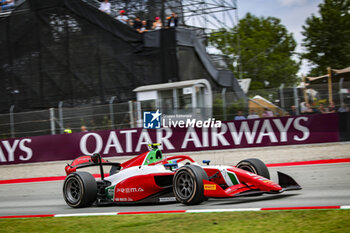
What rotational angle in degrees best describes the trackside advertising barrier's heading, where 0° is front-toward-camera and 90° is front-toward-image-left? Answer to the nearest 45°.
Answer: approximately 0°

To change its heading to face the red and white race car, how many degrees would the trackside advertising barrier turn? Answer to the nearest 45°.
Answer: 0° — it already faces it

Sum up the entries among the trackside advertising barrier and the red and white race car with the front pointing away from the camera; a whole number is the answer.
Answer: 0

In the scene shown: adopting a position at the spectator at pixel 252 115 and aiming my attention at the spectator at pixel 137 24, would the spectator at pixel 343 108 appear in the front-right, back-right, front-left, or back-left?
back-right

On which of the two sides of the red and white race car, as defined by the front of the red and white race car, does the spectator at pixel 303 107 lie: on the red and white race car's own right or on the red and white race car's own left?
on the red and white race car's own left

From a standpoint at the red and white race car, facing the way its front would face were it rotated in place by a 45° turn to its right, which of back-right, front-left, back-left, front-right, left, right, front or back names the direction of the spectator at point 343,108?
back-left

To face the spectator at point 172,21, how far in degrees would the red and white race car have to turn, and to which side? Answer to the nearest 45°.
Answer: approximately 135° to its left

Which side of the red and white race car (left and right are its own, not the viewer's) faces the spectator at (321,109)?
left

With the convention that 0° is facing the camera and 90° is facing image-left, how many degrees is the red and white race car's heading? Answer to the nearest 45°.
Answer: approximately 315°

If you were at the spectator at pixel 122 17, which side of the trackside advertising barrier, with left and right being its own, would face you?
back

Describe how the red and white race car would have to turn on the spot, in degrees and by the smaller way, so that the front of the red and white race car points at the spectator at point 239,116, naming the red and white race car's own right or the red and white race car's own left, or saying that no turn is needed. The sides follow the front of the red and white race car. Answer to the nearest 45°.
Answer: approximately 135° to the red and white race car's own left

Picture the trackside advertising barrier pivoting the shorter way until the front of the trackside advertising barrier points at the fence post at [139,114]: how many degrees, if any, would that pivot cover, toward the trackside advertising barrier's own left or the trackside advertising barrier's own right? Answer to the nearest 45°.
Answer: approximately 135° to the trackside advertising barrier's own right

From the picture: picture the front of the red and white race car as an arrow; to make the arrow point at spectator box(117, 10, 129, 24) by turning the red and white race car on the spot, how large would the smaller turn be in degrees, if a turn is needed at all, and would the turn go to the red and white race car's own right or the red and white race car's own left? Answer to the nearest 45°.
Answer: approximately 135° to the red and white race car's own left

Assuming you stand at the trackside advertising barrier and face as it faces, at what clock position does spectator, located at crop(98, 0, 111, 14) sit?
The spectator is roughly at 5 o'clock from the trackside advertising barrier.

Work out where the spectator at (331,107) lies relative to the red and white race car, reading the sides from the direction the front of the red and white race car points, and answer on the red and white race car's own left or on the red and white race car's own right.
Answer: on the red and white race car's own left
